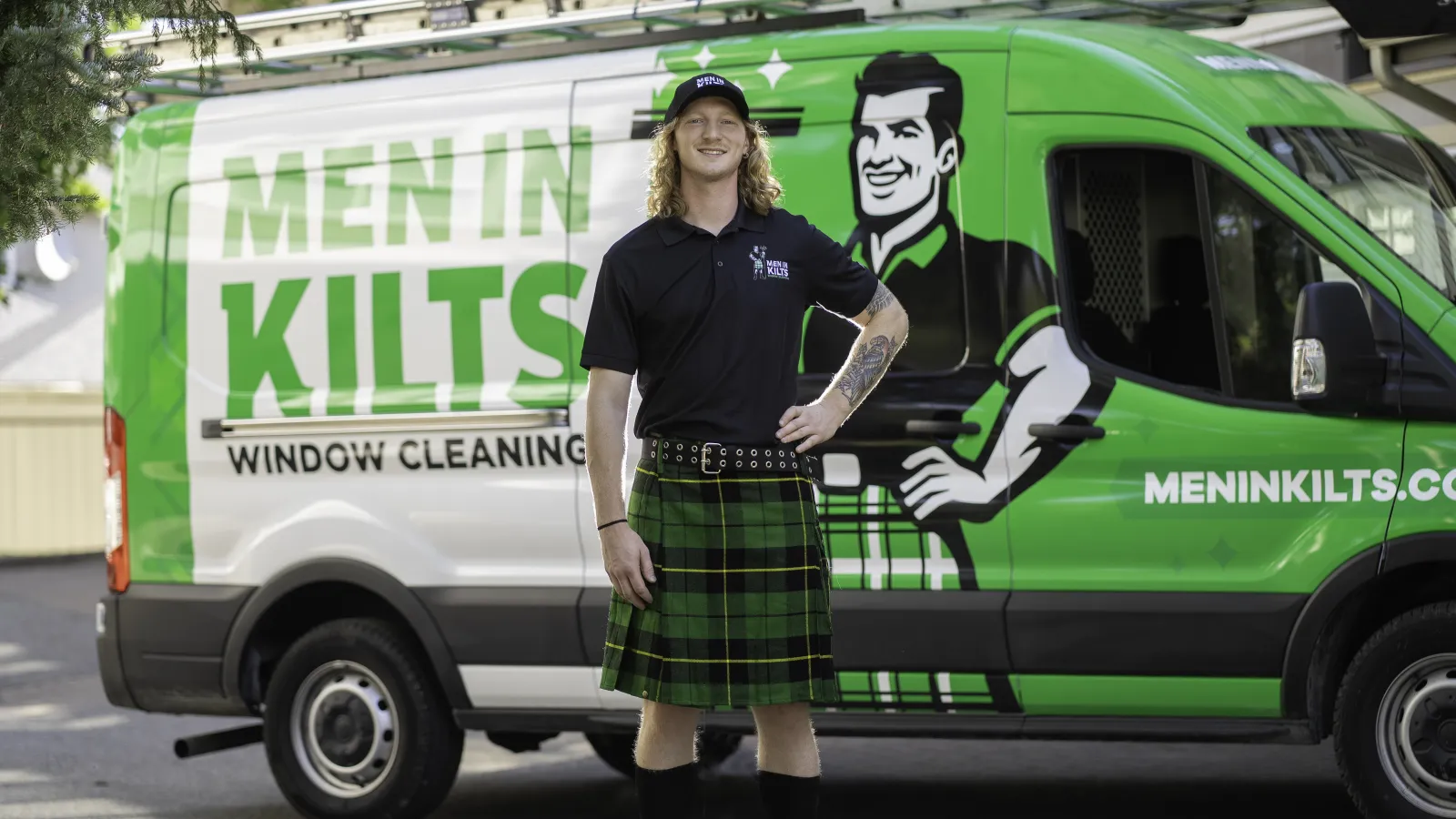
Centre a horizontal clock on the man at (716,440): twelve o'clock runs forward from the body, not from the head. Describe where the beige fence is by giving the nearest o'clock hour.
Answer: The beige fence is roughly at 5 o'clock from the man.

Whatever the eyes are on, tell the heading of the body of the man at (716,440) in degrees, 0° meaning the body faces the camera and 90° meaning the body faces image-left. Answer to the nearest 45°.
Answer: approximately 0°
